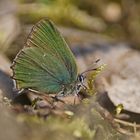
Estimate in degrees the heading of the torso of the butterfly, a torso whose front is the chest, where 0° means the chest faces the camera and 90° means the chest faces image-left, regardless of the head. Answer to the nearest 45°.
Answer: approximately 270°
